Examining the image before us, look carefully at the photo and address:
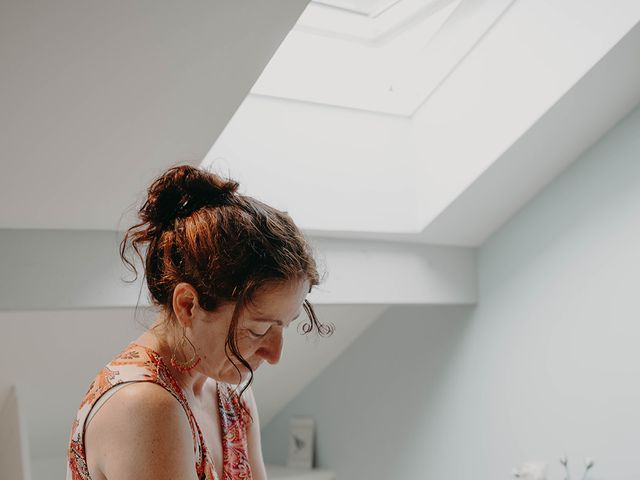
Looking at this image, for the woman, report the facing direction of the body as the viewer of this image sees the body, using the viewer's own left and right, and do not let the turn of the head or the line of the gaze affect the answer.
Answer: facing the viewer and to the right of the viewer

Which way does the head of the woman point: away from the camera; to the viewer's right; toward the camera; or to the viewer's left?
to the viewer's right
